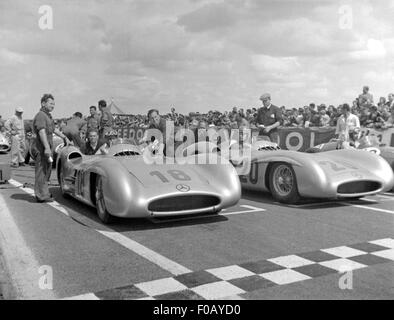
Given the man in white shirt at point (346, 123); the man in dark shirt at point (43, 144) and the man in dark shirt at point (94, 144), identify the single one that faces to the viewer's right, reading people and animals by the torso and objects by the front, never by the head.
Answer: the man in dark shirt at point (43, 144)

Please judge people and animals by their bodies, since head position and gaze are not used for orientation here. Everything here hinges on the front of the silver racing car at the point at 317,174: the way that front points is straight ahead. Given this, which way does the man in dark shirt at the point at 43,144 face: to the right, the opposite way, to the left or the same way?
to the left

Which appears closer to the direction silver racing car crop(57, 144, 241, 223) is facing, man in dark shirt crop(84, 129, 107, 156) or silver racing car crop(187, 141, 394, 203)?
the silver racing car

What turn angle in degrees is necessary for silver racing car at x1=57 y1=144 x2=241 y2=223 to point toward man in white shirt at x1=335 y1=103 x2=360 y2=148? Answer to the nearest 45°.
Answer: approximately 90° to its left

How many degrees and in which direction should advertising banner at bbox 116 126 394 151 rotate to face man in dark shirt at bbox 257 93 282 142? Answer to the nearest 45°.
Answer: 0° — it already faces them

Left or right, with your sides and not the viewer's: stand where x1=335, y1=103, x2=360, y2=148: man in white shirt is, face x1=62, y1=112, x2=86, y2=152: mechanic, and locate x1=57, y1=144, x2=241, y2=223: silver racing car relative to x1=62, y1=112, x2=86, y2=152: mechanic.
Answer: left

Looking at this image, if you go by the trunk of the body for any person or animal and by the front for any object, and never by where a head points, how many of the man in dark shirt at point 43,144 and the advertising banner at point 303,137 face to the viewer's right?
1

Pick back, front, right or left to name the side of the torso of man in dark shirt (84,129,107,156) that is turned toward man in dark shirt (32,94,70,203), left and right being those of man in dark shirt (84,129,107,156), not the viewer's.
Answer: right
